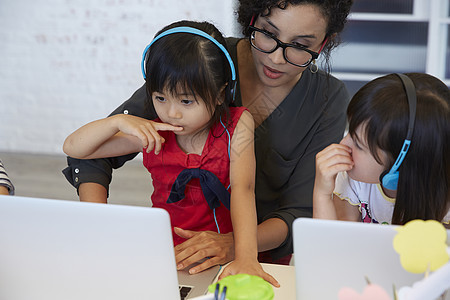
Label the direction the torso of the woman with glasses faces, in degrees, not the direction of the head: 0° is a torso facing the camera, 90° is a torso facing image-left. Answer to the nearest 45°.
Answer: approximately 45°

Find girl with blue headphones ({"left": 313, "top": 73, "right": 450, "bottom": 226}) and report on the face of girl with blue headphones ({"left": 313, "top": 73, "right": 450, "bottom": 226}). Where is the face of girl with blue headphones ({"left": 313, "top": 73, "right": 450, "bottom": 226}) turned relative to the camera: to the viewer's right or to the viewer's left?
to the viewer's left

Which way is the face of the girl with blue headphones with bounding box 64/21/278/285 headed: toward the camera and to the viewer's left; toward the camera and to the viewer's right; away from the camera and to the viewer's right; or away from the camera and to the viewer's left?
toward the camera and to the viewer's left

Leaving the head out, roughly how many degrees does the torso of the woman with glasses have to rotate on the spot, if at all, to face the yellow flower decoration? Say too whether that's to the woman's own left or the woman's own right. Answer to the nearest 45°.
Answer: approximately 45° to the woman's own left

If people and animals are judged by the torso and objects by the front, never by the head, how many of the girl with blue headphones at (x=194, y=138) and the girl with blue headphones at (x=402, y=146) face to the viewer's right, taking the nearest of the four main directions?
0

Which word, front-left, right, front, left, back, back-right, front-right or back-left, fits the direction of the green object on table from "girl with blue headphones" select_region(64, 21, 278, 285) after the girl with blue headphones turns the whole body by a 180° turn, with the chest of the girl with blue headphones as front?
back-right

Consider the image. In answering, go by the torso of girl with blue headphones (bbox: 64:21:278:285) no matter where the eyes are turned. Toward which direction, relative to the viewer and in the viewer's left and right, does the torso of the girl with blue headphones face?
facing the viewer and to the left of the viewer

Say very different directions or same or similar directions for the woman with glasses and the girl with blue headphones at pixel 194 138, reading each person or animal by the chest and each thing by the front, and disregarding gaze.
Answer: same or similar directions

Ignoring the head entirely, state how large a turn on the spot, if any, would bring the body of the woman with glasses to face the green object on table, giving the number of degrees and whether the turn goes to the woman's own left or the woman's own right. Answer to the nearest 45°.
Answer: approximately 45° to the woman's own left

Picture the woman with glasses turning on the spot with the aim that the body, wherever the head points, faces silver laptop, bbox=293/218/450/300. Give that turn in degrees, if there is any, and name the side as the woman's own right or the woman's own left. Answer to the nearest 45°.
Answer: approximately 45° to the woman's own left
